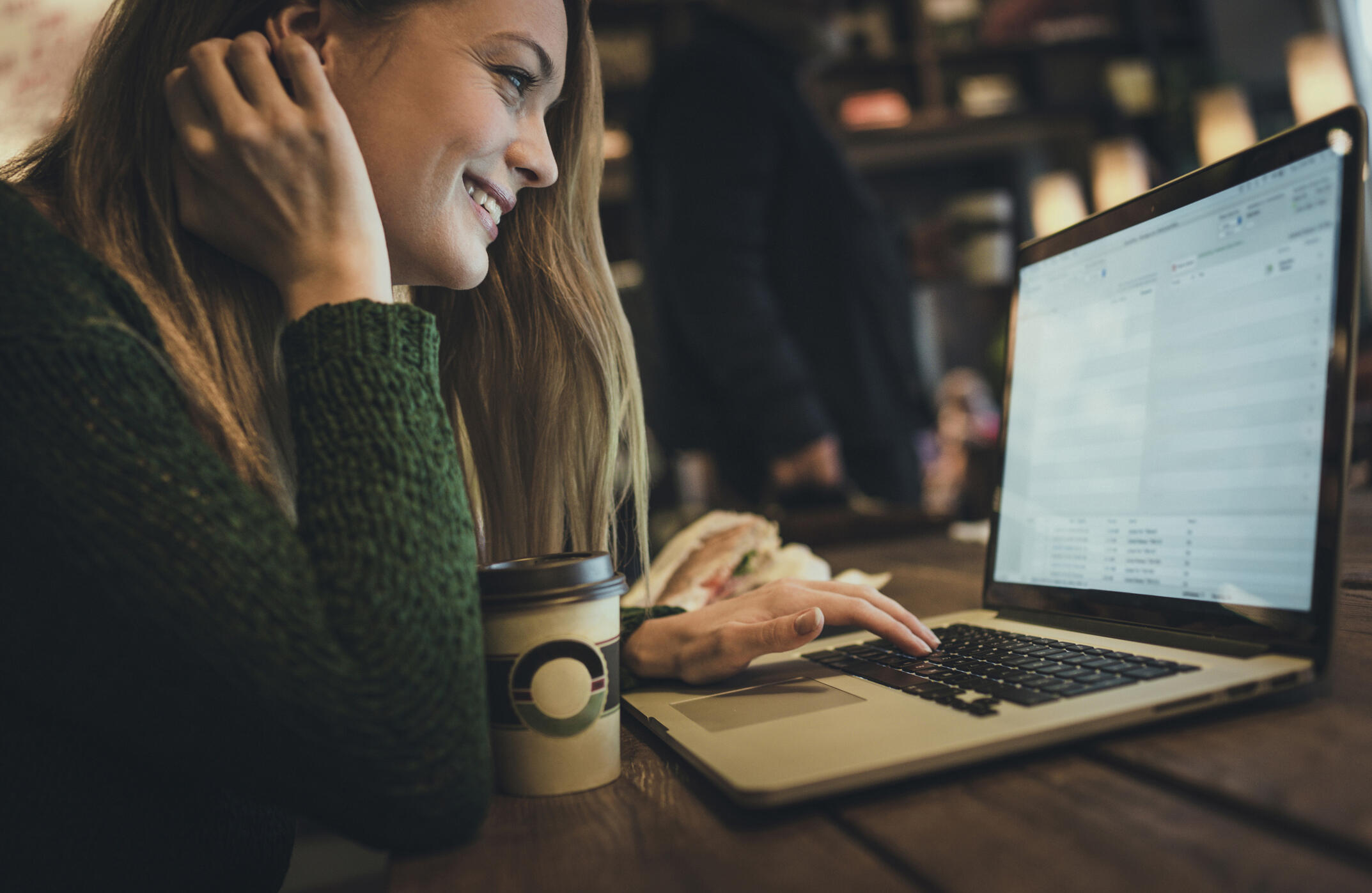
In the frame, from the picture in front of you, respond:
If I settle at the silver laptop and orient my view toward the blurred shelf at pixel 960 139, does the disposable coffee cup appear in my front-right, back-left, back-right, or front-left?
back-left

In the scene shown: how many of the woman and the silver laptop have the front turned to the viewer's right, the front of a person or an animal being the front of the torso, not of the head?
1

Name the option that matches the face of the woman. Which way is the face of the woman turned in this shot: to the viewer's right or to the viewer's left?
to the viewer's right

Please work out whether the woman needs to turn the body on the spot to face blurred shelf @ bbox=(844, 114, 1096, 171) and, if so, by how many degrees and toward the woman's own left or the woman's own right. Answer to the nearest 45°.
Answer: approximately 45° to the woman's own left

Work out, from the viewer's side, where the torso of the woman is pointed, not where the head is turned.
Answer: to the viewer's right
